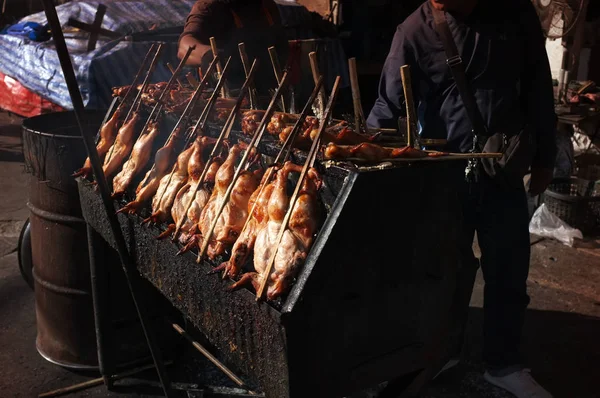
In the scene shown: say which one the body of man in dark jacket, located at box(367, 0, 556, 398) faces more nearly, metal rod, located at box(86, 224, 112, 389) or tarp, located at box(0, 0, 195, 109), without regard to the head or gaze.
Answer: the metal rod

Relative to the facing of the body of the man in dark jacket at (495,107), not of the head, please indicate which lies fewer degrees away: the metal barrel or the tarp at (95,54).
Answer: the metal barrel

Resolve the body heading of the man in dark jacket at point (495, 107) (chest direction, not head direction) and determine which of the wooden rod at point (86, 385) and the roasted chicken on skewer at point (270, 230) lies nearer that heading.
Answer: the roasted chicken on skewer

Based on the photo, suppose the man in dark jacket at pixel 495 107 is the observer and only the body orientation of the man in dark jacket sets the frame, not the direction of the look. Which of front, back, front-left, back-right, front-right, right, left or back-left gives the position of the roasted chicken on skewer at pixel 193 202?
front-right

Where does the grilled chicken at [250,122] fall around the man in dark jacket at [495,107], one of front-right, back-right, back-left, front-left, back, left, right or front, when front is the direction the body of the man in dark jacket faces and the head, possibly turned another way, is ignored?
front-right

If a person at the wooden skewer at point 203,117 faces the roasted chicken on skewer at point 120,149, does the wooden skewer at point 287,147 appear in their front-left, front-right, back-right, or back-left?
back-left

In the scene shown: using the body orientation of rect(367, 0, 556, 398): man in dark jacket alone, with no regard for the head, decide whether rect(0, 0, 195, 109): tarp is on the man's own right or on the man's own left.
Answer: on the man's own right

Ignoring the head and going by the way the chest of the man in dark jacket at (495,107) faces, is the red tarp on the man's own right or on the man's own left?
on the man's own right

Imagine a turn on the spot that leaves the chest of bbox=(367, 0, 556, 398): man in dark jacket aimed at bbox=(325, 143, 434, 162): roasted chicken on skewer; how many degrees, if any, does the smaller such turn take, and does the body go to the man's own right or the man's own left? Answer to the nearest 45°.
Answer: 0° — they already face it
